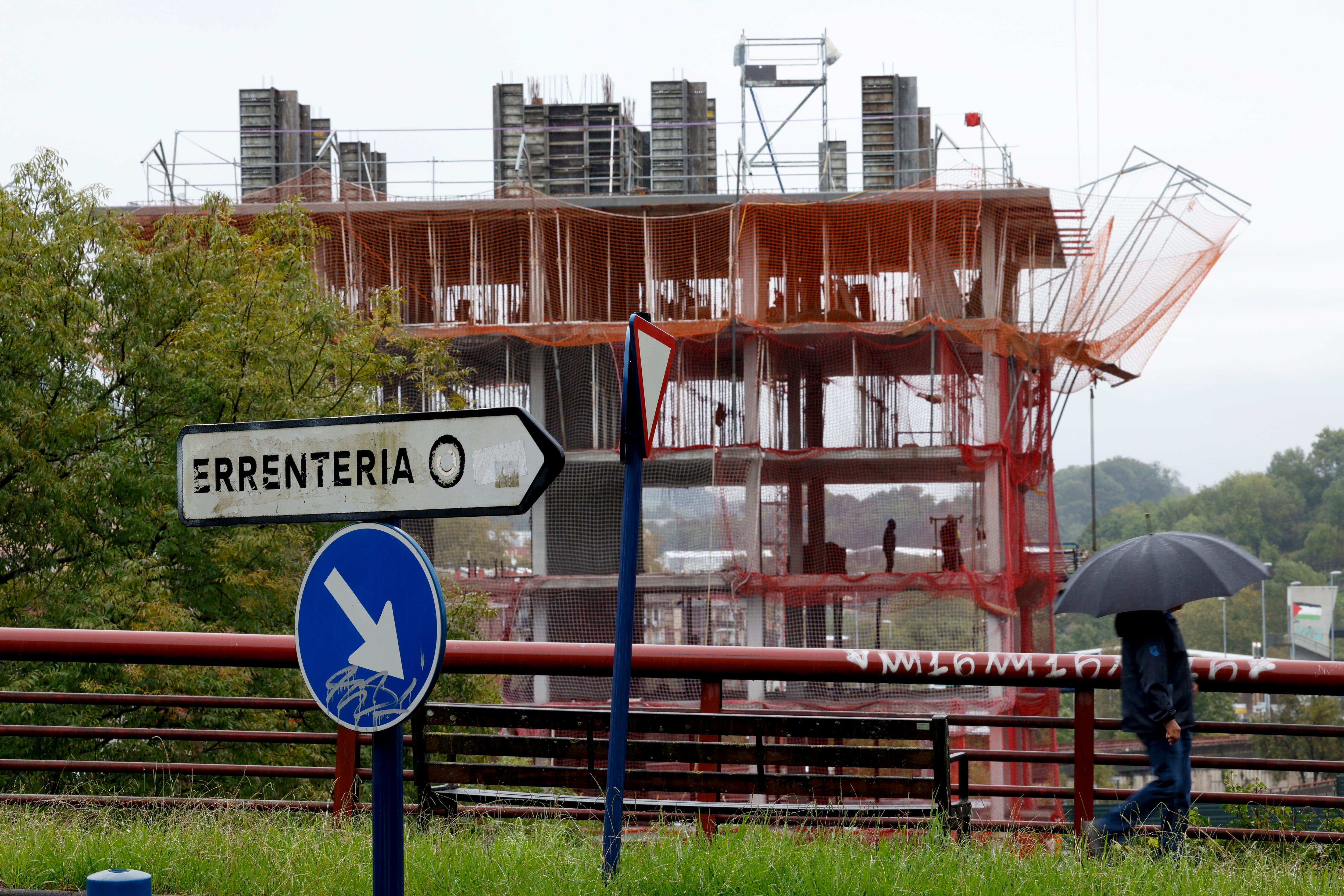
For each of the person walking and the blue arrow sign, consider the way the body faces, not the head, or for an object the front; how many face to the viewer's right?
1

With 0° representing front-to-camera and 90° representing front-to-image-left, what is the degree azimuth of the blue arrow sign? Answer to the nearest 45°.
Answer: approximately 45°

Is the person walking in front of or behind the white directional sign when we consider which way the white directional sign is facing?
behind

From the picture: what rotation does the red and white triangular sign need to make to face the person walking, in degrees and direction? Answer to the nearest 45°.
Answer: approximately 90° to its left

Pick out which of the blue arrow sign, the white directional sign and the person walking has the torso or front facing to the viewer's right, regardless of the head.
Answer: the person walking

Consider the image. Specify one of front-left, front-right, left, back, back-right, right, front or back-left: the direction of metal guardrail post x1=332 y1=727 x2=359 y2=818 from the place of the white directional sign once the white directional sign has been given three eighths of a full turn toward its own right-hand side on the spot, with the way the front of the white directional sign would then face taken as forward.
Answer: front

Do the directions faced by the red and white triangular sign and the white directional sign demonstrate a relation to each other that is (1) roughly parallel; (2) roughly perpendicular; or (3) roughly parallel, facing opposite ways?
roughly perpendicular

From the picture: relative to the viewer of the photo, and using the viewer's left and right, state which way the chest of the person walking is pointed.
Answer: facing to the right of the viewer
